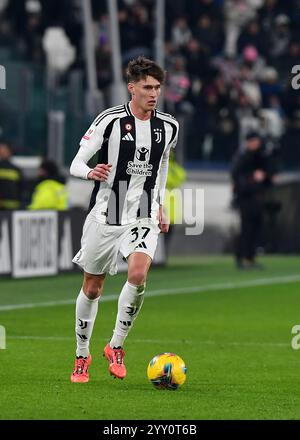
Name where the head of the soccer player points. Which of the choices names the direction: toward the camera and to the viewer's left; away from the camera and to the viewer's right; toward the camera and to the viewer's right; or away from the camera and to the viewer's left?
toward the camera and to the viewer's right

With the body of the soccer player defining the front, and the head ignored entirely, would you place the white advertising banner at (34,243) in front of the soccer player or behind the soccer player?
behind

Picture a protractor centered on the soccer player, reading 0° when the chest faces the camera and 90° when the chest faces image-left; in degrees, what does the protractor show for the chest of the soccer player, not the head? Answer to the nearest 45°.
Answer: approximately 315°
